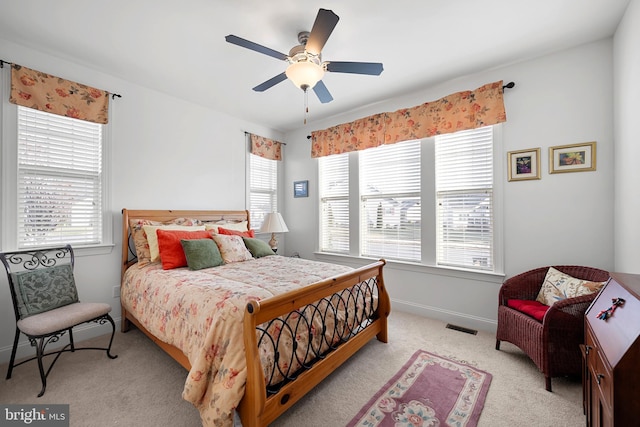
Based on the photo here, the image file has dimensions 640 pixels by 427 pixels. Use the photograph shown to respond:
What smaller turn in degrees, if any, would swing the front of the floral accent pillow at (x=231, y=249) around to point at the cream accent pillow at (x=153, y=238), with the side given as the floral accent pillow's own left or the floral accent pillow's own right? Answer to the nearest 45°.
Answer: approximately 135° to the floral accent pillow's own right

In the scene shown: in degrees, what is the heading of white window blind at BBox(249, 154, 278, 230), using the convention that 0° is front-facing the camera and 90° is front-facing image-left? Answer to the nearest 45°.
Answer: approximately 315°

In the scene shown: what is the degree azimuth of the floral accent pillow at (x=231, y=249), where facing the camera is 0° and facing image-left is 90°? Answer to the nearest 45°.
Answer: approximately 315°

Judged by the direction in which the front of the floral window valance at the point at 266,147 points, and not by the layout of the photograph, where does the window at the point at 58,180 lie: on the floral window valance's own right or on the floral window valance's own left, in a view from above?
on the floral window valance's own right

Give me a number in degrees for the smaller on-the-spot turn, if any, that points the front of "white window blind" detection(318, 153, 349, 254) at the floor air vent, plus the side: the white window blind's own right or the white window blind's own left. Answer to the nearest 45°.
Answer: approximately 90° to the white window blind's own left

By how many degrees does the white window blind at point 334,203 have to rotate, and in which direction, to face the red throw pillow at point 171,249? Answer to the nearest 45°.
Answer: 0° — it already faces it
